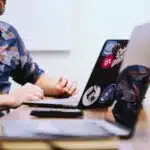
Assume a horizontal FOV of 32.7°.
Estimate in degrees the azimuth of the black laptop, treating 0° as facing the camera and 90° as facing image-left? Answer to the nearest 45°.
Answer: approximately 135°

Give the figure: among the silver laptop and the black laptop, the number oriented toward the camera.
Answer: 0
